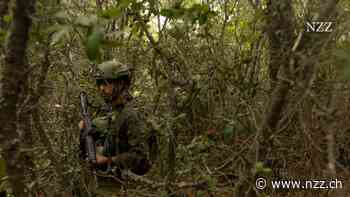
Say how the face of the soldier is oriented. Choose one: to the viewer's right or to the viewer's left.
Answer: to the viewer's left

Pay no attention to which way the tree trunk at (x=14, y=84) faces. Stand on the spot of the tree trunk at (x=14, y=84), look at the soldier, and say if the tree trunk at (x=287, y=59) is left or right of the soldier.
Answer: right

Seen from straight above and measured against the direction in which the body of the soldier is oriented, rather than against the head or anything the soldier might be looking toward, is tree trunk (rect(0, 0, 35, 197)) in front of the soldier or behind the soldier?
in front

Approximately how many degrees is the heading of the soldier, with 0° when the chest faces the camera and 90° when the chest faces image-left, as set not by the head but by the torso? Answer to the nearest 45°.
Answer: approximately 45°

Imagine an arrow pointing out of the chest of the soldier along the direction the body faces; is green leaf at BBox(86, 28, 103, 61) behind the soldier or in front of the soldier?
in front

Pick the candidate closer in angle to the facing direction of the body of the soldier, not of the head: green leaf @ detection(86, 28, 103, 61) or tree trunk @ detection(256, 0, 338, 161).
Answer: the green leaf
